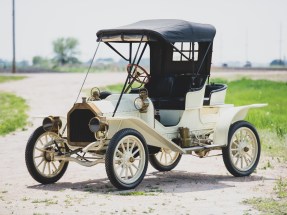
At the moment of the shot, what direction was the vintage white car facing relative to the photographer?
facing the viewer and to the left of the viewer
